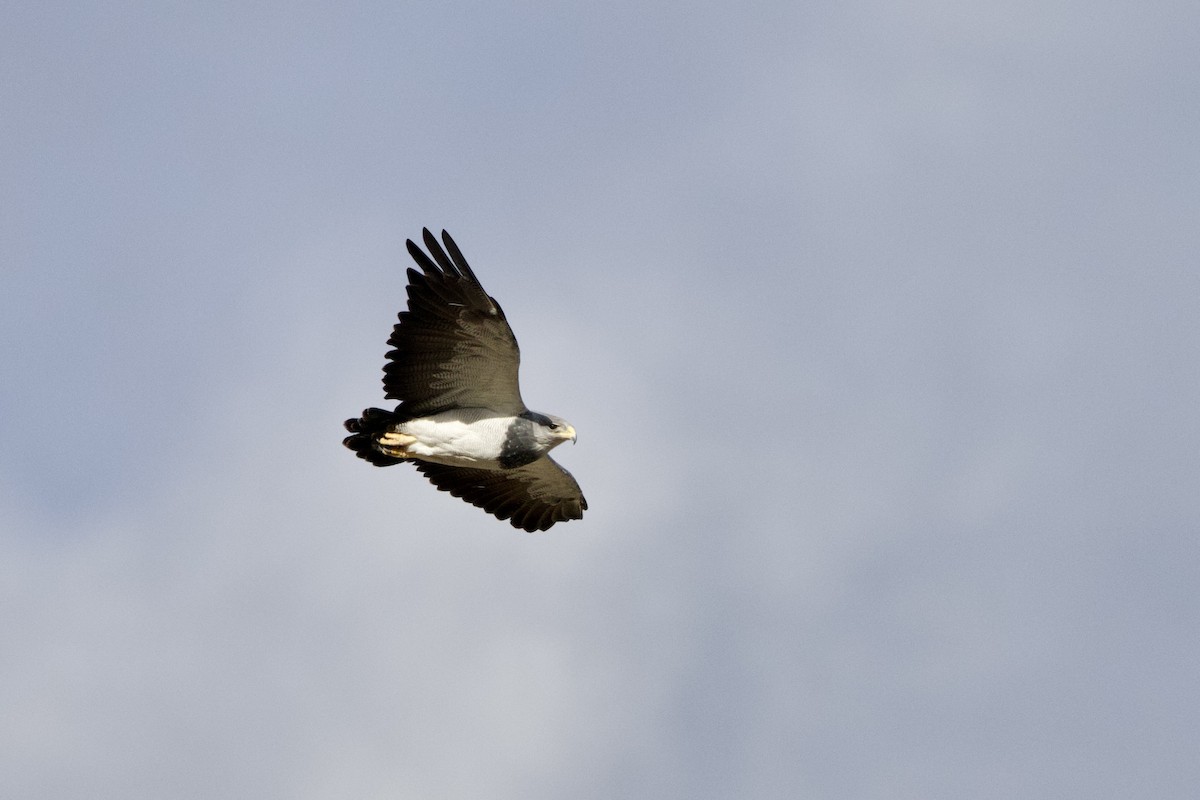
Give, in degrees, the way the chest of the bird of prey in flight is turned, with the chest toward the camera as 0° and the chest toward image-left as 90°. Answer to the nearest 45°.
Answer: approximately 270°
